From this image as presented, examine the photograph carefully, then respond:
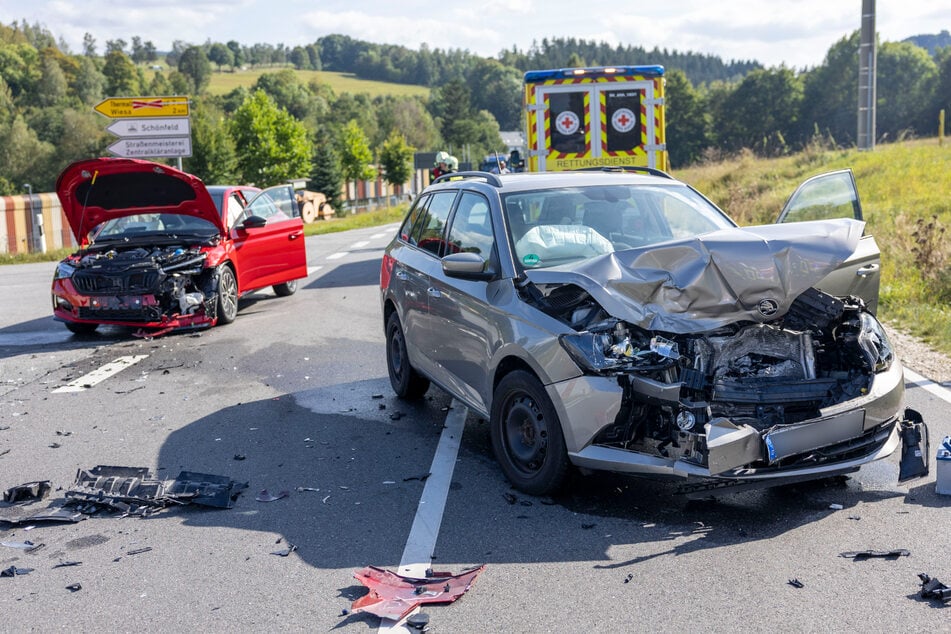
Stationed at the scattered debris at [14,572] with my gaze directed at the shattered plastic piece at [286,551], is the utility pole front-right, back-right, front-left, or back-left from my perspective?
front-left

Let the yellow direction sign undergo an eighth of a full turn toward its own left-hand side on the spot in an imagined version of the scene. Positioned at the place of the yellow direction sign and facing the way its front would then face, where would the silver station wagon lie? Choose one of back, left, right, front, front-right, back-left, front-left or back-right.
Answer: front-right

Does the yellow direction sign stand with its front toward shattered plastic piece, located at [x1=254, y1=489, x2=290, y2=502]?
yes

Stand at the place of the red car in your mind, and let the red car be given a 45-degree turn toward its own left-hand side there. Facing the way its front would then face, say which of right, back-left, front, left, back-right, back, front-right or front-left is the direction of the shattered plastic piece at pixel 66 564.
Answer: front

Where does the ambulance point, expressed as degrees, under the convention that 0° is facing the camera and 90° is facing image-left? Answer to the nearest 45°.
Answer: approximately 180°

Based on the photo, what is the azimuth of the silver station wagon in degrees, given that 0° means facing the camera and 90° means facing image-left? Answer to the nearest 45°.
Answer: approximately 315°

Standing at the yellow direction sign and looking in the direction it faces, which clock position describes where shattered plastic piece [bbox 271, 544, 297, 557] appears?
The shattered plastic piece is roughly at 12 o'clock from the yellow direction sign.

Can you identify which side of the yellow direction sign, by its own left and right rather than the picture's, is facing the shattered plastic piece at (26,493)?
front

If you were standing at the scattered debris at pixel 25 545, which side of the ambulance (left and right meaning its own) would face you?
back

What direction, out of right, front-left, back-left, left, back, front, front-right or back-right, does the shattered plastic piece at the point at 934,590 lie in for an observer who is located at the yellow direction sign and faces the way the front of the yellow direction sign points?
front

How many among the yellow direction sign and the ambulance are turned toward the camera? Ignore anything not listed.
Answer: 1

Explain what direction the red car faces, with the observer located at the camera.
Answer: facing the viewer and to the left of the viewer

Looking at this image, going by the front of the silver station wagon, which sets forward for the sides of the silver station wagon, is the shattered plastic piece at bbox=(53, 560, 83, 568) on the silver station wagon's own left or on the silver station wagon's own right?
on the silver station wagon's own right

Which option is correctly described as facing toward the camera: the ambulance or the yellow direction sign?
the yellow direction sign

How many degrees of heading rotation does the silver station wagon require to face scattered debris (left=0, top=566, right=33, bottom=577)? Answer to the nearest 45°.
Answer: approximately 135° to its right

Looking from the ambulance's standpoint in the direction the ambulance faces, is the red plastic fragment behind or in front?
behind
